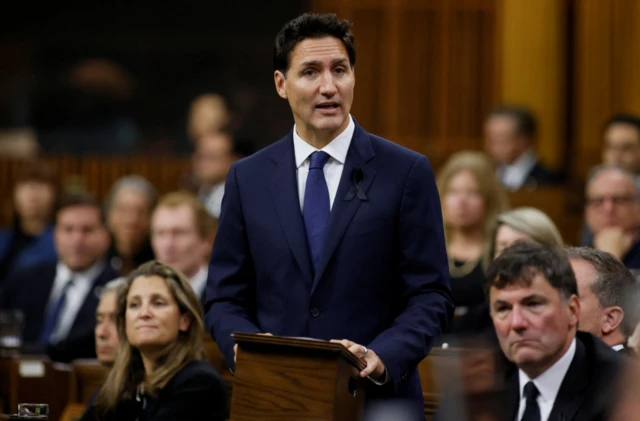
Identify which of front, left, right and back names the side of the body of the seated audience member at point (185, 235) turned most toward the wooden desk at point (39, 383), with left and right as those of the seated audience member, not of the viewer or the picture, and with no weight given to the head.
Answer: front

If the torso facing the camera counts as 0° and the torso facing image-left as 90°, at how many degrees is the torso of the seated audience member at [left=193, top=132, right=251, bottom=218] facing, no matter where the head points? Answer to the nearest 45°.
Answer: approximately 45°

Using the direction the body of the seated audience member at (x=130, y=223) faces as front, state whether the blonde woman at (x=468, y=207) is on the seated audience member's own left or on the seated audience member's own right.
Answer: on the seated audience member's own left

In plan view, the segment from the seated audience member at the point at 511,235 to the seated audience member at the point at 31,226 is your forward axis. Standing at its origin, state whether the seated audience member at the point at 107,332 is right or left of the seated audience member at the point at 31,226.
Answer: left

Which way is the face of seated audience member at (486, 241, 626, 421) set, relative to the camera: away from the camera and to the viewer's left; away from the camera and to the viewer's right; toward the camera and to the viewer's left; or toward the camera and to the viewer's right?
toward the camera and to the viewer's left

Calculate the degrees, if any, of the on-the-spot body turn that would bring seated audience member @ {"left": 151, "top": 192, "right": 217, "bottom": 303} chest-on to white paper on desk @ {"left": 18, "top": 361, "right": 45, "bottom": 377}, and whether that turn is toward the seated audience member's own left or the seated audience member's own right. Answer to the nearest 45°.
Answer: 0° — they already face it

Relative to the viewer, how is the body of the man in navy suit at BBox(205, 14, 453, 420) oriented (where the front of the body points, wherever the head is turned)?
toward the camera

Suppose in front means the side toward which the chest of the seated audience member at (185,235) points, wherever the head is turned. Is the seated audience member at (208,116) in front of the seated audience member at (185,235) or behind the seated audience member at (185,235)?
behind

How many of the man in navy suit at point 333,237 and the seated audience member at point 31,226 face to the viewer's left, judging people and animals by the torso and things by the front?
0

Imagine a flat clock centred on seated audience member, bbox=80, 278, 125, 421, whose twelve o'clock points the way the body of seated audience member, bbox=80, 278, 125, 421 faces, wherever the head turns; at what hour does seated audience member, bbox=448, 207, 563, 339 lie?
seated audience member, bbox=448, 207, 563, 339 is roughly at 8 o'clock from seated audience member, bbox=80, 278, 125, 421.

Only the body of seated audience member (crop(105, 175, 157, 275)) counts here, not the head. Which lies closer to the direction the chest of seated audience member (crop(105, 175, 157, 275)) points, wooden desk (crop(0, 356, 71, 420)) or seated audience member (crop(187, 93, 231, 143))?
the wooden desk

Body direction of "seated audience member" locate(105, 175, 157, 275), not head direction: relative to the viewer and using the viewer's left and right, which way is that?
facing the viewer

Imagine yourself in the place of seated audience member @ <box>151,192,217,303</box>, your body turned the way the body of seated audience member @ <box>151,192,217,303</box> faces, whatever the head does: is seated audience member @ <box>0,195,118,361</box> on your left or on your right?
on your right
